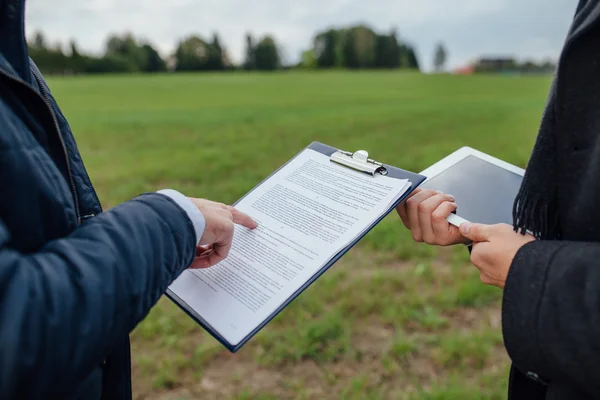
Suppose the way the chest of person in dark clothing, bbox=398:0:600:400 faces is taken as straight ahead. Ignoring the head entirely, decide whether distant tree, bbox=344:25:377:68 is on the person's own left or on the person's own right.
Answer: on the person's own right

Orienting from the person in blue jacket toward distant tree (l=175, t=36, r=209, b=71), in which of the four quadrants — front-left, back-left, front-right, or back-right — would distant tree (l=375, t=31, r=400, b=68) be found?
front-right

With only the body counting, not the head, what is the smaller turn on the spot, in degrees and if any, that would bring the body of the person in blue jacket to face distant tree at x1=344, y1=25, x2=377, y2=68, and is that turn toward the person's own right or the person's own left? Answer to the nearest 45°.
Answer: approximately 45° to the person's own left

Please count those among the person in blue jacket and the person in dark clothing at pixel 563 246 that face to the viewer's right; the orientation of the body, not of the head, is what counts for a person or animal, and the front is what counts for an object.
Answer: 1

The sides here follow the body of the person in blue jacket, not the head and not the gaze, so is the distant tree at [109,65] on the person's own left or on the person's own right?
on the person's own left

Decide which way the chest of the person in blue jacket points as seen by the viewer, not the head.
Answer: to the viewer's right

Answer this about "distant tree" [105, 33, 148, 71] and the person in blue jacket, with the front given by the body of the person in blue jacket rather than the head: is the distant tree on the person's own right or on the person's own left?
on the person's own left

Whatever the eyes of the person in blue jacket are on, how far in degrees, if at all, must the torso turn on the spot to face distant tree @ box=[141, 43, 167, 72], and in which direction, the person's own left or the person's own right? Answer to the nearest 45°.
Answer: approximately 90° to the person's own left

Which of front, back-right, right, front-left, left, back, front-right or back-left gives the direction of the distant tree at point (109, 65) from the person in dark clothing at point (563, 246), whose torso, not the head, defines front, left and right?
front-right

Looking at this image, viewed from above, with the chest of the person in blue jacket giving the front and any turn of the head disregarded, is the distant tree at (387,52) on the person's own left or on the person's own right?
on the person's own left

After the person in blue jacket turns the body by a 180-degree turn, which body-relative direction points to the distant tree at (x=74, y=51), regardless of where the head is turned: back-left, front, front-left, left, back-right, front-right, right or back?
right

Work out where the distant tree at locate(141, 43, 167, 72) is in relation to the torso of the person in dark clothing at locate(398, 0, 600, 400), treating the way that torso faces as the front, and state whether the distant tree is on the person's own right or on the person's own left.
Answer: on the person's own right

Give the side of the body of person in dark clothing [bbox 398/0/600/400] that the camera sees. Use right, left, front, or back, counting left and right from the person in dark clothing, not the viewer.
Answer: left
